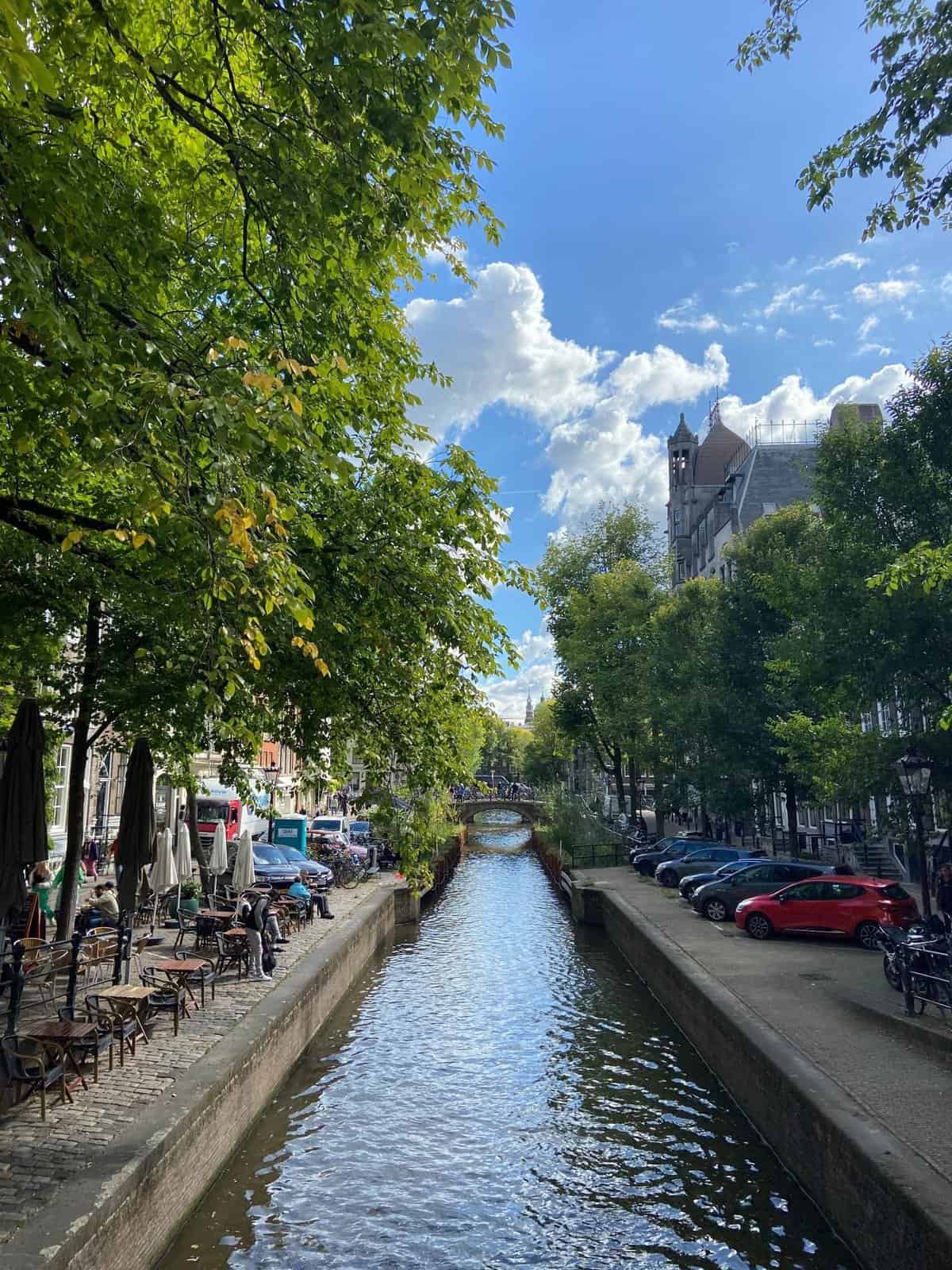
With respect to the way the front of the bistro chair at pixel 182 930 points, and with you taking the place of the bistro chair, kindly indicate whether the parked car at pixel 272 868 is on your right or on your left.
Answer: on your left

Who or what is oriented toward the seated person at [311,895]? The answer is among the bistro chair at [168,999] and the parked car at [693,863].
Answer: the parked car

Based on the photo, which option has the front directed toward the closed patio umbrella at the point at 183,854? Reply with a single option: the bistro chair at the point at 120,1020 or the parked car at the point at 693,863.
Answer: the parked car

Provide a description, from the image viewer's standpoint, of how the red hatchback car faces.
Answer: facing away from the viewer and to the left of the viewer

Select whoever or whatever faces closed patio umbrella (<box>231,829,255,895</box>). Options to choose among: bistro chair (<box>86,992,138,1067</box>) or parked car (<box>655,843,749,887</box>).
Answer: the parked car
